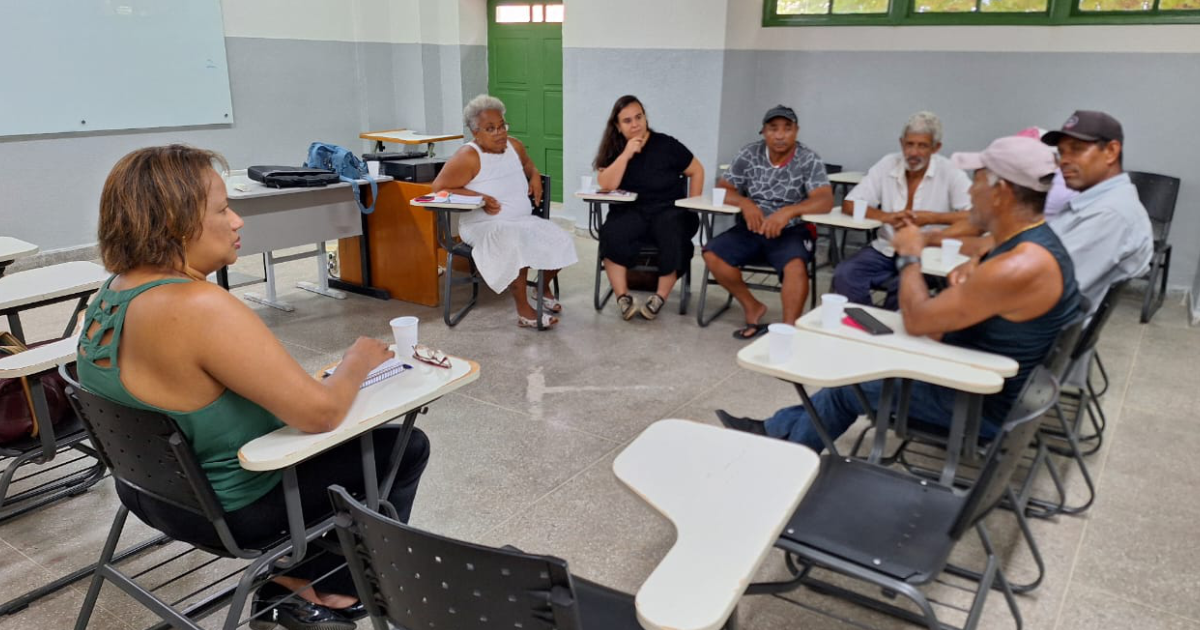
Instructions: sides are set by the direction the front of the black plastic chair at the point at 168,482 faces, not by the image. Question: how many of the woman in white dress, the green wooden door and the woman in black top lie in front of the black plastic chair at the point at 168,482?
3

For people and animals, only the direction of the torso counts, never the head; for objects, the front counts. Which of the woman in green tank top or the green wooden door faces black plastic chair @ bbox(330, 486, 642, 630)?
the green wooden door

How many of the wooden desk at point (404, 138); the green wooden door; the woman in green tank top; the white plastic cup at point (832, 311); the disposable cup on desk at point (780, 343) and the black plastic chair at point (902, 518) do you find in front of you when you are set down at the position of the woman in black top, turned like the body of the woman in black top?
4

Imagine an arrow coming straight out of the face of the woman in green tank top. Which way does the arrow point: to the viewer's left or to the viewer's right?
to the viewer's right

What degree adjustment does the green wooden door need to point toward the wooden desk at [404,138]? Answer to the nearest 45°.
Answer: approximately 45° to its right

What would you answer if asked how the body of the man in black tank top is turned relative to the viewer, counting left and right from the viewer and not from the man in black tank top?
facing to the left of the viewer

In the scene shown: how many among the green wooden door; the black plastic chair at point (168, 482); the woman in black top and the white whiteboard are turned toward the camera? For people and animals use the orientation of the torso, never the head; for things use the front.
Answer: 3

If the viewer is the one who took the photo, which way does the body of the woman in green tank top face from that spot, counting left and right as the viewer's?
facing away from the viewer and to the right of the viewer
